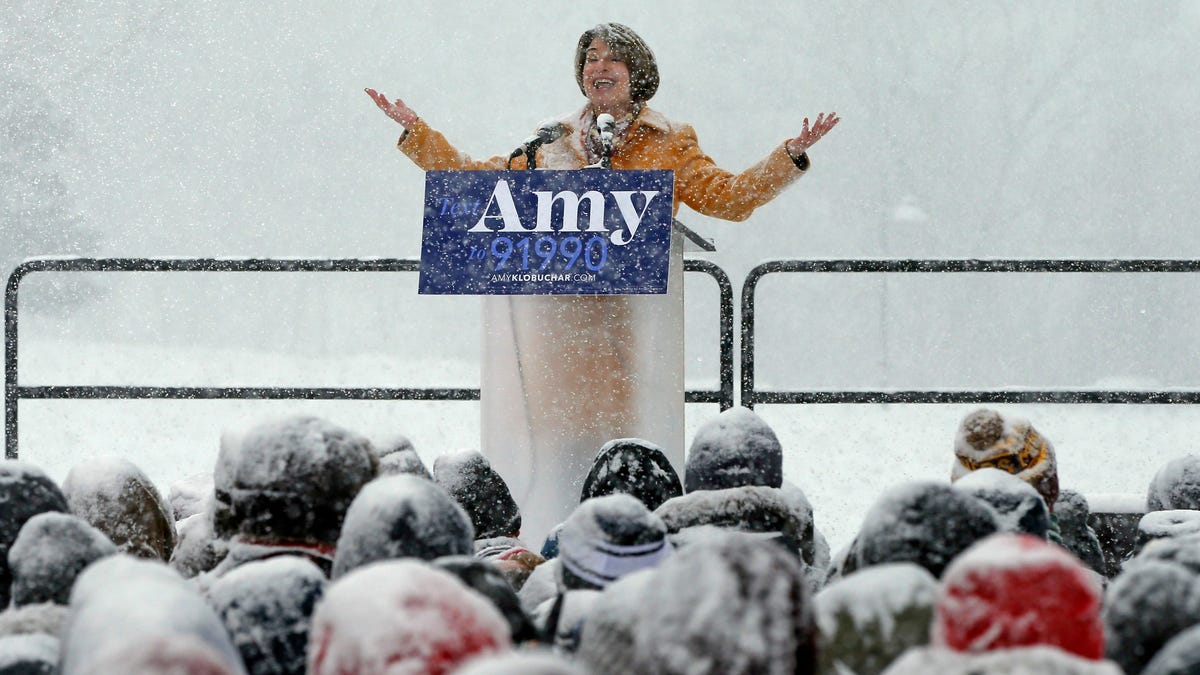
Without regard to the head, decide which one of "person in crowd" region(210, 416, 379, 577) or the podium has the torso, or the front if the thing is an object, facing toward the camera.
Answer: the podium

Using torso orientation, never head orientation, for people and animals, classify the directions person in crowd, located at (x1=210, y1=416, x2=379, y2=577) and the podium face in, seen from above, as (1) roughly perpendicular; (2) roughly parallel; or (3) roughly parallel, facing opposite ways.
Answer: roughly parallel, facing opposite ways

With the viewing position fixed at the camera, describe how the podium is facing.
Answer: facing the viewer

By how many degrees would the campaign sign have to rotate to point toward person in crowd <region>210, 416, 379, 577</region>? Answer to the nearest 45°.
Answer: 0° — it already faces them

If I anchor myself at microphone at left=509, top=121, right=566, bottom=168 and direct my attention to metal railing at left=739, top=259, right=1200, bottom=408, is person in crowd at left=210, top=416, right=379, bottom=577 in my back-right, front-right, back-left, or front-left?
back-right

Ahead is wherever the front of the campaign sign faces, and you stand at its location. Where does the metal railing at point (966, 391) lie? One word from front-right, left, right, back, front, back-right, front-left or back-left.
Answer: back-left

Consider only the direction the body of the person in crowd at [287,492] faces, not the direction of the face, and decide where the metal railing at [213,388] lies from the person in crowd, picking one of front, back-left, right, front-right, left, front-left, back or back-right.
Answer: front

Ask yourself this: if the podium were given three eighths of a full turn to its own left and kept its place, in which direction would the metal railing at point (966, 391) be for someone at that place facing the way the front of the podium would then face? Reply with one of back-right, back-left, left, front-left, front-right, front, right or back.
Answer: front

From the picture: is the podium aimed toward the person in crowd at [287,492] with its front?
yes

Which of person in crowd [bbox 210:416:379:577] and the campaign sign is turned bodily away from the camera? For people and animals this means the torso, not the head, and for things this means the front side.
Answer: the person in crowd

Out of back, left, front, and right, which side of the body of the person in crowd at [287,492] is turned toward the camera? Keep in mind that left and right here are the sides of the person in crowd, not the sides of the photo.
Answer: back

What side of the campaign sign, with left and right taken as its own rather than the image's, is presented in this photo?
front

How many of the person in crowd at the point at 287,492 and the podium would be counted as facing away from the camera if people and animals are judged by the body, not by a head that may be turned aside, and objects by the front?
1

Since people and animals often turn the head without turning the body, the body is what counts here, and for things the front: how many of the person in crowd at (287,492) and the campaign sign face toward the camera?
1

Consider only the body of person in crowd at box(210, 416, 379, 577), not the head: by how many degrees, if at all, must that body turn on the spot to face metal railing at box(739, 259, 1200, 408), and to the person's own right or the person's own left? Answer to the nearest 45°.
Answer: approximately 45° to the person's own right

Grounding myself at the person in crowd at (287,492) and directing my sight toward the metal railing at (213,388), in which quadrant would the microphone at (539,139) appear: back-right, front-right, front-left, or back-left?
front-right
